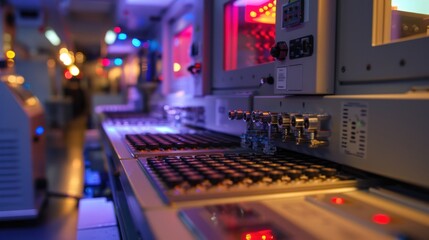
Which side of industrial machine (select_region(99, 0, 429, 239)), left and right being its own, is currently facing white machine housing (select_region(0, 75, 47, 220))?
front

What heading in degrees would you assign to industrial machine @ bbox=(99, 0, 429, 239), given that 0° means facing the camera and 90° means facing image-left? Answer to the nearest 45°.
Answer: approximately 45°
